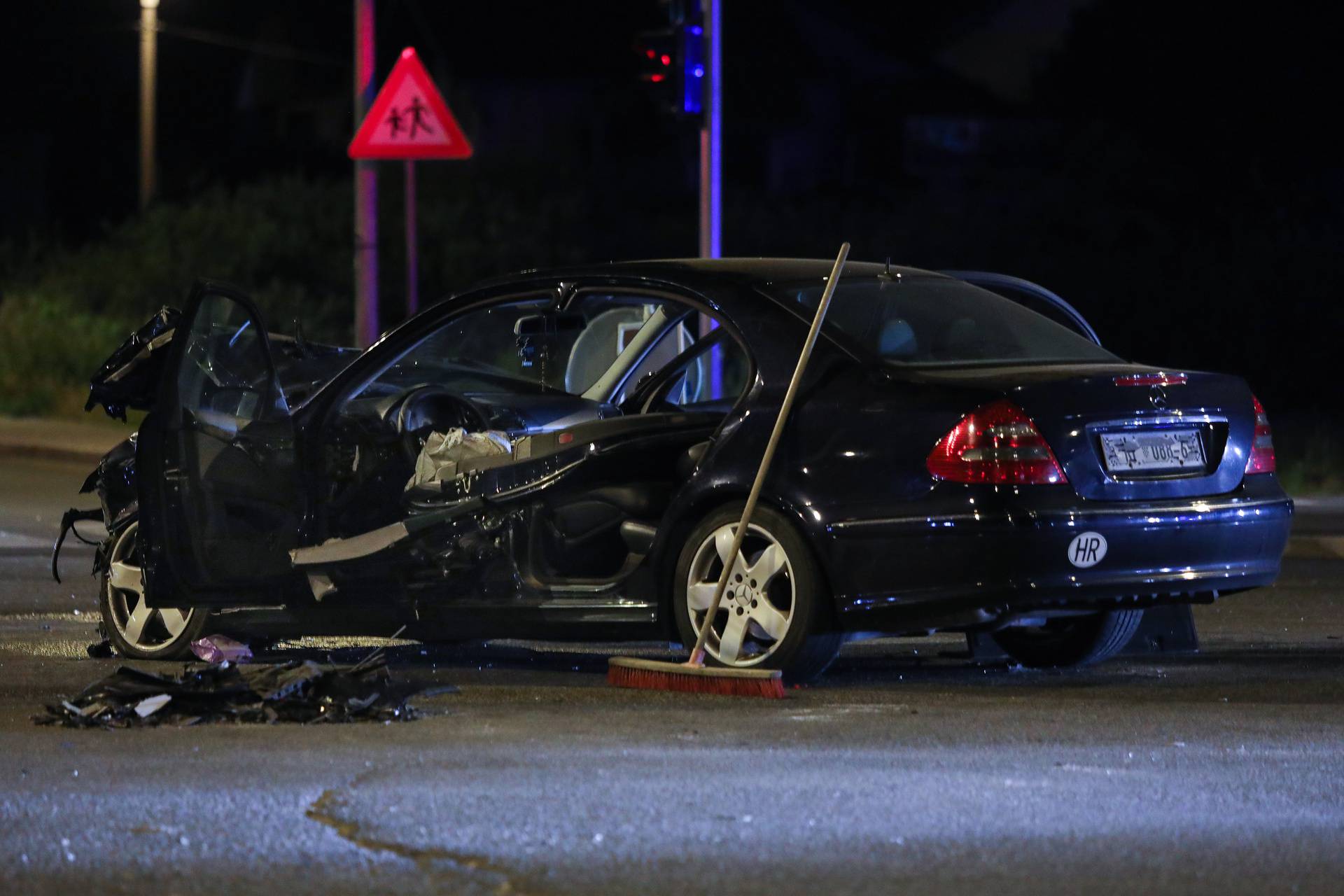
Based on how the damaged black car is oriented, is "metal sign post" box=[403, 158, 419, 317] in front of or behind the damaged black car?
in front

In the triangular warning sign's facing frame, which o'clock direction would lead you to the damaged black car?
The damaged black car is roughly at 12 o'clock from the triangular warning sign.

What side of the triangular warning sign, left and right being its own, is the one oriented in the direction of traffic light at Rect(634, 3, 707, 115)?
left

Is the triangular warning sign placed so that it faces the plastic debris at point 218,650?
yes

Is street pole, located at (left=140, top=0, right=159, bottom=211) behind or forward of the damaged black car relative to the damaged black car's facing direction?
forward

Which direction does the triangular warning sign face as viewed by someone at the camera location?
facing the viewer

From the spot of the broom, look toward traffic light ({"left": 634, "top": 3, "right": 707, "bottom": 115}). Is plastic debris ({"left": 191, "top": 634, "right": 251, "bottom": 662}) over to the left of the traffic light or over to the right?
left

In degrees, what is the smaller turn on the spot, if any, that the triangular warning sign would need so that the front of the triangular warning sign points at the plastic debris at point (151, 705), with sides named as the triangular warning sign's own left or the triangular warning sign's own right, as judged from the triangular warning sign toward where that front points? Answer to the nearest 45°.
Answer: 0° — it already faces it

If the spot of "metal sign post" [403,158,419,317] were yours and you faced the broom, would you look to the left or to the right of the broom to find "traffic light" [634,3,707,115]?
left

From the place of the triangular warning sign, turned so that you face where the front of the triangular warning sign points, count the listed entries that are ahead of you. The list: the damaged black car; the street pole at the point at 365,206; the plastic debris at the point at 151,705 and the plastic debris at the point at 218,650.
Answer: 3

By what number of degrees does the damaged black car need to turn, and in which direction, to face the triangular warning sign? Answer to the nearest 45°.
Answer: approximately 45° to its right

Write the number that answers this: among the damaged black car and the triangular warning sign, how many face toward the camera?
1

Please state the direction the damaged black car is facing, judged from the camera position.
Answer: facing away from the viewer and to the left of the viewer

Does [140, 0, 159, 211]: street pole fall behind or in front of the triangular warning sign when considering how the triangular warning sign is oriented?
behind
